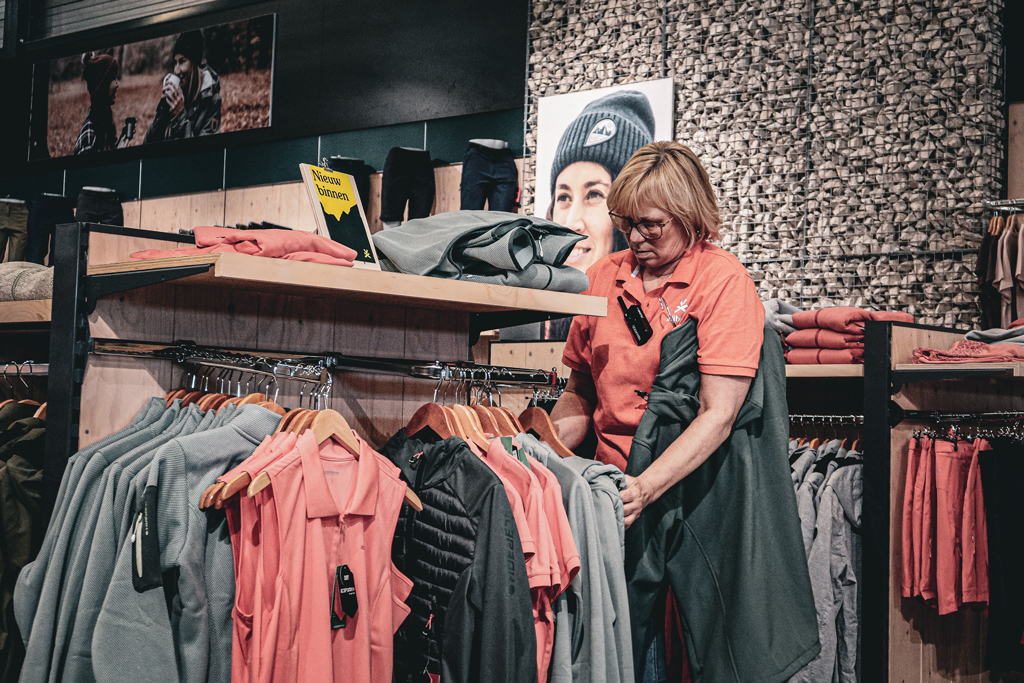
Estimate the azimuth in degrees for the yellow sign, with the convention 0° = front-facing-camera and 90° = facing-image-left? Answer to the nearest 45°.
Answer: approximately 0°

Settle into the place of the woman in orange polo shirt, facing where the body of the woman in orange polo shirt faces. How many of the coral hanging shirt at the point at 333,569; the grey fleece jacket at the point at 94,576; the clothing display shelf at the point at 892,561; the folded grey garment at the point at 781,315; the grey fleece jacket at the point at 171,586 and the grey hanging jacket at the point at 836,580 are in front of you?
3
